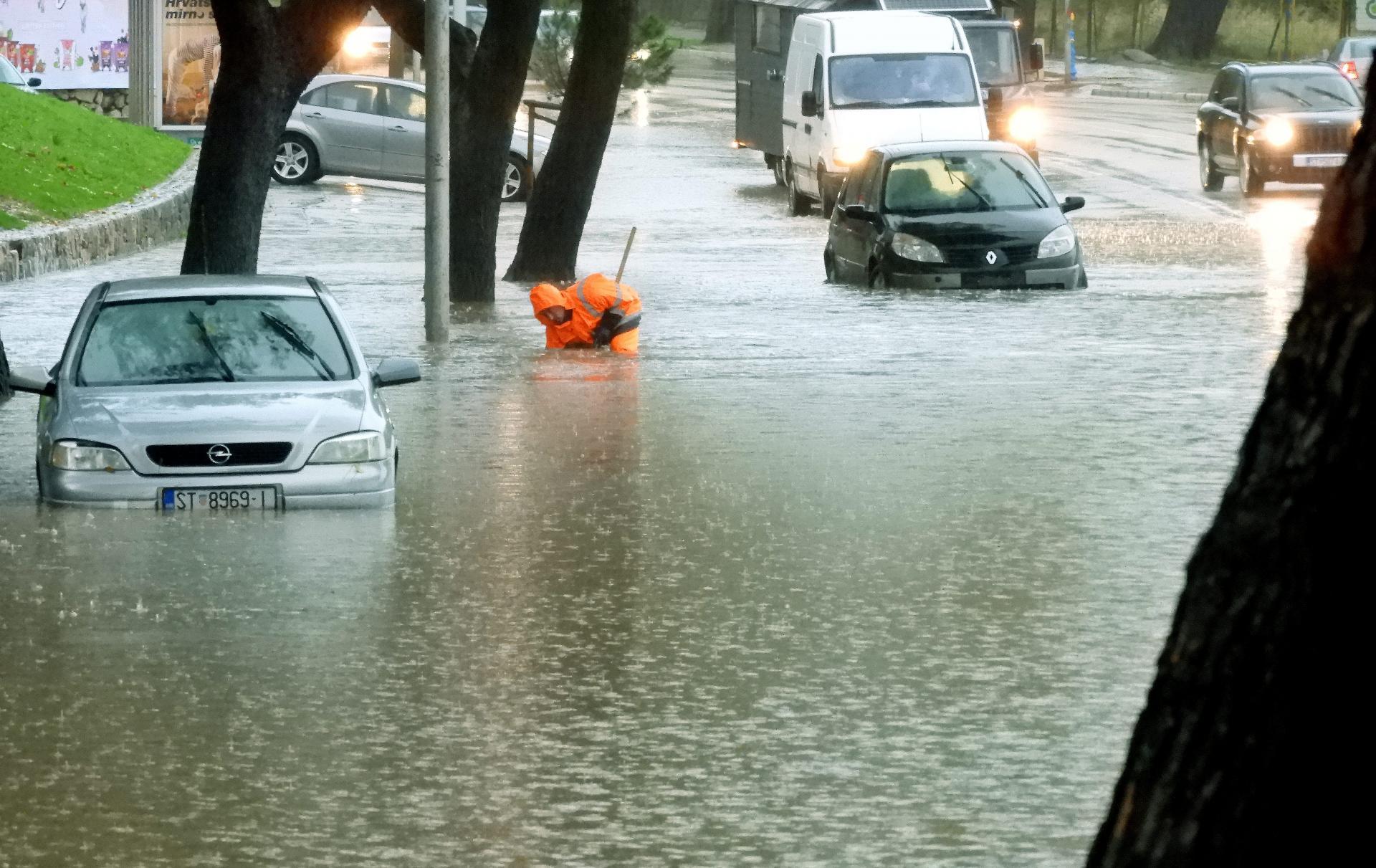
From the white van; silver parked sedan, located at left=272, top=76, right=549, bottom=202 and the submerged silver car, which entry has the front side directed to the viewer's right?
the silver parked sedan

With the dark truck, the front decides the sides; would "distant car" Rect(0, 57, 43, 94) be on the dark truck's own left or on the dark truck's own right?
on the dark truck's own right

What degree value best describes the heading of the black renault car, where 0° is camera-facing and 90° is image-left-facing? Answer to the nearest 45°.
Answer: approximately 0°

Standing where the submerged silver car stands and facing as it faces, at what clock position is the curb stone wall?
The curb stone wall is roughly at 6 o'clock from the submerged silver car.

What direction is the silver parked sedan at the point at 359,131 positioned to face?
to the viewer's right

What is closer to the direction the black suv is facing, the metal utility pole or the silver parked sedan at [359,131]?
the metal utility pole

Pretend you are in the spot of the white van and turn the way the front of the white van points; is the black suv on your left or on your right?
on your left
